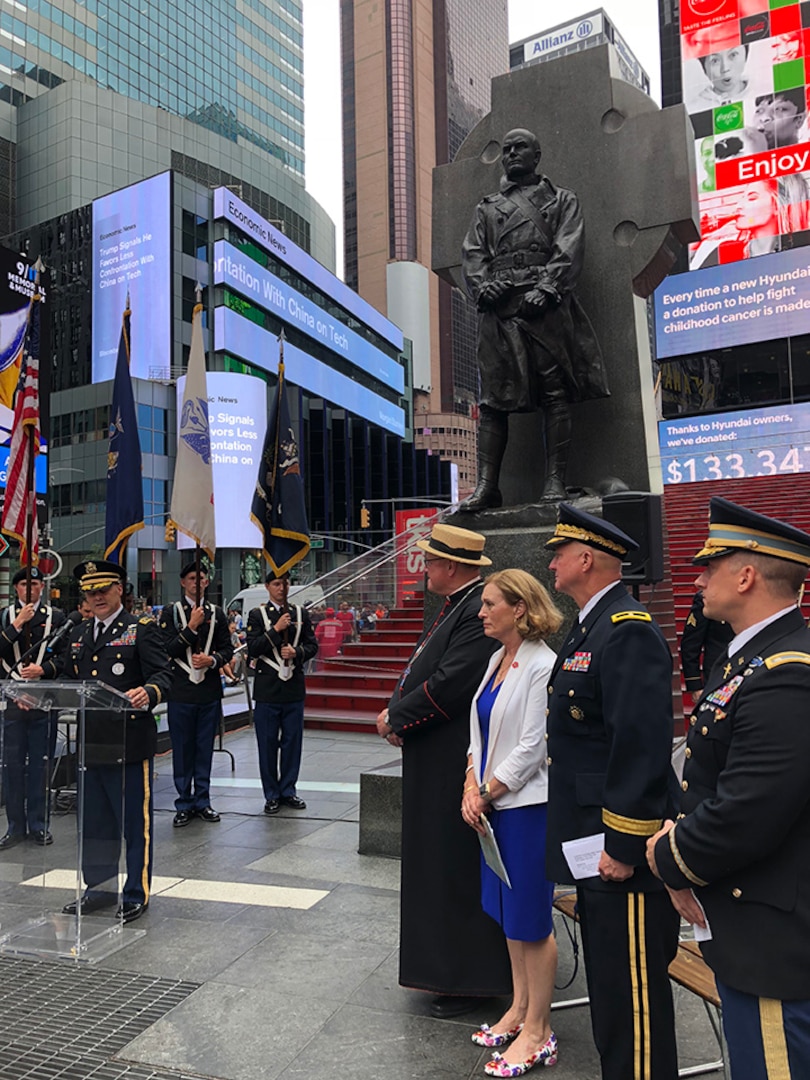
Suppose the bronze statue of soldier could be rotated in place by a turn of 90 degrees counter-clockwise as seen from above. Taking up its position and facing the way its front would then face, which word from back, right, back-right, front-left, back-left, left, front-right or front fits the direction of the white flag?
back

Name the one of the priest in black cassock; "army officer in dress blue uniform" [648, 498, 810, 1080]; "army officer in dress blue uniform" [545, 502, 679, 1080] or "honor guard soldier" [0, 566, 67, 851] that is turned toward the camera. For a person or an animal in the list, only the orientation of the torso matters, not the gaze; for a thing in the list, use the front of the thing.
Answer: the honor guard soldier

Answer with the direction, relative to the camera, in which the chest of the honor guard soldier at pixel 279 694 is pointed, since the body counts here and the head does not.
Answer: toward the camera

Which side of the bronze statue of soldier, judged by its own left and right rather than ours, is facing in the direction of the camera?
front

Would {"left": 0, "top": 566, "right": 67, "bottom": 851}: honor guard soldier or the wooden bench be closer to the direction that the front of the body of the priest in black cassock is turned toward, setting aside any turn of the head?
the honor guard soldier

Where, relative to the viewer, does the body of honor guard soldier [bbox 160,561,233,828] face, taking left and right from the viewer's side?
facing the viewer

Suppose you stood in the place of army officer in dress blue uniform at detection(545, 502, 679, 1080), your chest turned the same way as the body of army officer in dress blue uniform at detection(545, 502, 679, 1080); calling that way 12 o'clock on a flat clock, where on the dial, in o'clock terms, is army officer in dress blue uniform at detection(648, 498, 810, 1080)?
army officer in dress blue uniform at detection(648, 498, 810, 1080) is roughly at 8 o'clock from army officer in dress blue uniform at detection(545, 502, 679, 1080).

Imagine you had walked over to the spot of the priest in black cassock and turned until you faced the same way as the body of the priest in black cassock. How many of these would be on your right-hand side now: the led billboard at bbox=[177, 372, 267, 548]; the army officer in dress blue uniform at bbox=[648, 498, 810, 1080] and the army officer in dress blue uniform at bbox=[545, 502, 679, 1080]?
1

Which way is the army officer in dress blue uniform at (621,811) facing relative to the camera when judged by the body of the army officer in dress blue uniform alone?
to the viewer's left

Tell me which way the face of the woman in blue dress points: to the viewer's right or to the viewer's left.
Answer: to the viewer's left

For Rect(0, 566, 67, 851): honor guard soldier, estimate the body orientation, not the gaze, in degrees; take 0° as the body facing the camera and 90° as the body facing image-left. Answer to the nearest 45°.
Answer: approximately 0°

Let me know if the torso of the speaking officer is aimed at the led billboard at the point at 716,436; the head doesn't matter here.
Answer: no

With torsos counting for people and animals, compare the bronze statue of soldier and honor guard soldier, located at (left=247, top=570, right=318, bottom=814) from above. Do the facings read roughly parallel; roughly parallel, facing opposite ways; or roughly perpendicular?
roughly parallel

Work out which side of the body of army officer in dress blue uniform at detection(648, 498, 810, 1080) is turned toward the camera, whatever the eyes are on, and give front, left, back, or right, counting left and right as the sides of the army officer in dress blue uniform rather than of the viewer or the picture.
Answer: left

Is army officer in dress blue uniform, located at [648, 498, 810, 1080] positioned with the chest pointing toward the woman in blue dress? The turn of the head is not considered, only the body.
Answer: no
